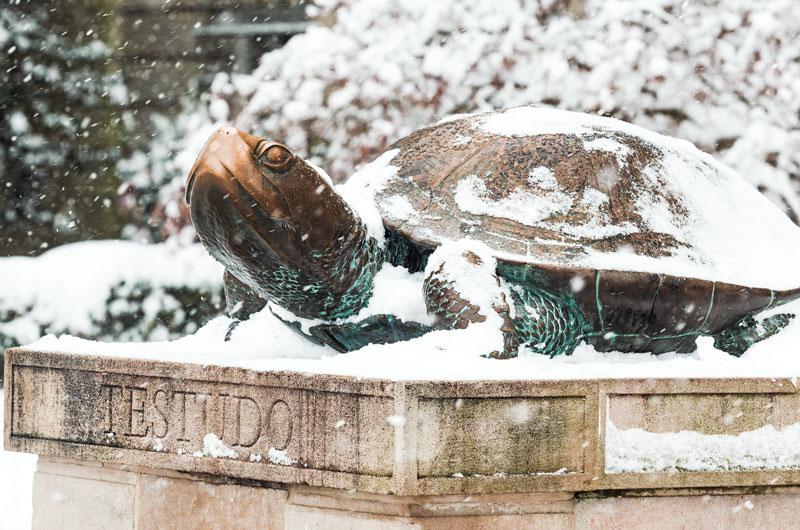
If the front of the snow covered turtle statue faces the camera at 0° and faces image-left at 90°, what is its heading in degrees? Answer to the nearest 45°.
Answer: approximately 45°

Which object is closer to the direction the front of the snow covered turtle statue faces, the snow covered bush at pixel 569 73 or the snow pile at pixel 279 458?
the snow pile

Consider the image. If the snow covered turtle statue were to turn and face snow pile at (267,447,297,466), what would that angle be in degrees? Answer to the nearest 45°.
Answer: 0° — it already faces it

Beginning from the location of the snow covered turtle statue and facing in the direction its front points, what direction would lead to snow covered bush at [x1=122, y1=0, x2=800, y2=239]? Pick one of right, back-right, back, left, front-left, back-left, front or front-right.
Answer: back-right

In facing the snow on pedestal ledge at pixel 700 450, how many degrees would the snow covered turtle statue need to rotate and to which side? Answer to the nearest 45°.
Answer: approximately 90° to its left

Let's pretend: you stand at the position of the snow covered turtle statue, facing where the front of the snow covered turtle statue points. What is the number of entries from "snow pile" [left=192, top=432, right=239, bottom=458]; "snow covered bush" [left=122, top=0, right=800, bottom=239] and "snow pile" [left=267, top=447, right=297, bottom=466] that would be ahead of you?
2

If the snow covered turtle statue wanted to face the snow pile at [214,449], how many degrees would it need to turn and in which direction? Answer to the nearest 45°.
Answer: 0° — it already faces it

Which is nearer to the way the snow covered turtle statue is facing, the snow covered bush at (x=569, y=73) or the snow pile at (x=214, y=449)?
the snow pile

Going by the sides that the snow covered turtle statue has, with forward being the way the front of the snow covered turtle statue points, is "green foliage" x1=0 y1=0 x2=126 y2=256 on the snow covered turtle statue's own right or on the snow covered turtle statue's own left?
on the snow covered turtle statue's own right

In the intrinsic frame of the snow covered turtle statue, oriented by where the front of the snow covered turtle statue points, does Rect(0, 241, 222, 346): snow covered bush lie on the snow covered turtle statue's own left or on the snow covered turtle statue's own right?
on the snow covered turtle statue's own right

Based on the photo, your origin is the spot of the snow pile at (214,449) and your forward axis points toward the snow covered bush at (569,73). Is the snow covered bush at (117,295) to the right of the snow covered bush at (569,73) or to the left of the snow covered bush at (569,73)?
left
